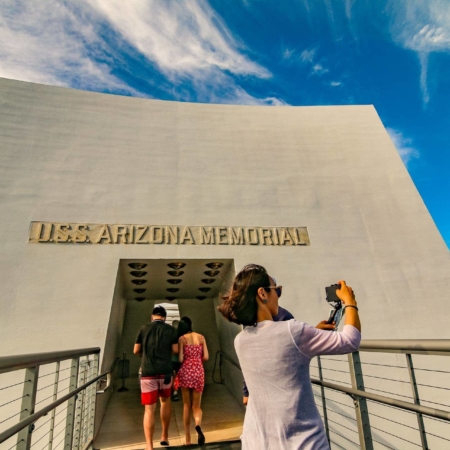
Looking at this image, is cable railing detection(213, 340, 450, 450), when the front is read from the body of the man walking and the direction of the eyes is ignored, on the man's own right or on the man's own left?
on the man's own right

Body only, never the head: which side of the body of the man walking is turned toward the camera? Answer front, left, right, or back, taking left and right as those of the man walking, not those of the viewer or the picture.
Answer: back

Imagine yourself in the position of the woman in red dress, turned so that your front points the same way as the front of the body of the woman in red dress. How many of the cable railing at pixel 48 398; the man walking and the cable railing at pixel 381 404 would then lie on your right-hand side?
1

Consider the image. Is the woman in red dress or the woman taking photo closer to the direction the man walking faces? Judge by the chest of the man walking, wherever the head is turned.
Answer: the woman in red dress

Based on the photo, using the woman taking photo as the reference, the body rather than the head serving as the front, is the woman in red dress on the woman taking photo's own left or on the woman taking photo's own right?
on the woman taking photo's own left

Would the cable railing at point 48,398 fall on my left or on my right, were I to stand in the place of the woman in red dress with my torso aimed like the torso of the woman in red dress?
on my left

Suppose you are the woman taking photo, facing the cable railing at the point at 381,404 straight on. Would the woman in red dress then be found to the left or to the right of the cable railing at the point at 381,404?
left

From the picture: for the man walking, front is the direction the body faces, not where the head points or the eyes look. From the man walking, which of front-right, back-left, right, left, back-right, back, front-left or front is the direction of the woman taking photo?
back

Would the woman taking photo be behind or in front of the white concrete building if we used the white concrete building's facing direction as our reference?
in front

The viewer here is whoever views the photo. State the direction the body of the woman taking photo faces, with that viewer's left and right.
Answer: facing away from the viewer and to the right of the viewer

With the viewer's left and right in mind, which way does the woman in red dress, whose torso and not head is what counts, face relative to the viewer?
facing away from the viewer

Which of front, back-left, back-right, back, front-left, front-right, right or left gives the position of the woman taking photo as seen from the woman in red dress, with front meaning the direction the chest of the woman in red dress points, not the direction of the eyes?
back
